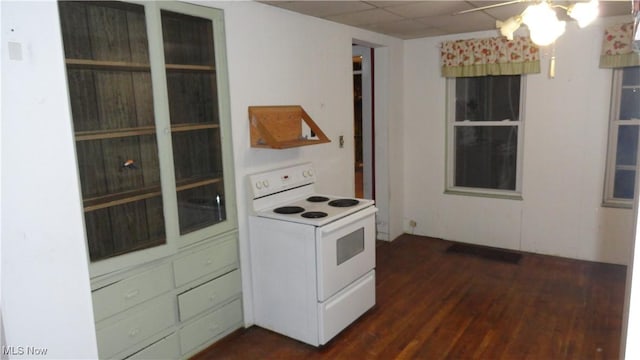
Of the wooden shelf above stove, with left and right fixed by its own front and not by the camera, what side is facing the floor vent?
left

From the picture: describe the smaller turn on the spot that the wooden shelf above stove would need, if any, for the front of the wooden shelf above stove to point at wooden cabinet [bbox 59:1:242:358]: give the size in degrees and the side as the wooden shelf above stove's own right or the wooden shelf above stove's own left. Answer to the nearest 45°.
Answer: approximately 90° to the wooden shelf above stove's own right

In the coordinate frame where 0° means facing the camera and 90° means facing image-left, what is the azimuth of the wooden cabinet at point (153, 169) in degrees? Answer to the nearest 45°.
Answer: approximately 315°

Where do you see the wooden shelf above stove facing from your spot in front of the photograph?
facing the viewer and to the right of the viewer

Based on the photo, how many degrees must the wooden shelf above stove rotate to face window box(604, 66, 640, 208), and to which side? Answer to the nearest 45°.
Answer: approximately 45° to its left

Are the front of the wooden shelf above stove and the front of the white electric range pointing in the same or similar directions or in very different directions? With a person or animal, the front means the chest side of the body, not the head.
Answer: same or similar directions

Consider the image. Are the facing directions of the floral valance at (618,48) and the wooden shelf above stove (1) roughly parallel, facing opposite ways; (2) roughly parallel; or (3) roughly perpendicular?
roughly perpendicular

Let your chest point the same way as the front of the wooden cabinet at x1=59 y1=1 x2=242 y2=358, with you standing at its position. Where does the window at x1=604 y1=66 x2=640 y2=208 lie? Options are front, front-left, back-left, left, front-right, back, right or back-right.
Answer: front-left

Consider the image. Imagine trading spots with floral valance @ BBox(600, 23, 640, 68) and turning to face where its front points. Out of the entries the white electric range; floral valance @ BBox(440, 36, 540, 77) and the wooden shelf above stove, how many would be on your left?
0

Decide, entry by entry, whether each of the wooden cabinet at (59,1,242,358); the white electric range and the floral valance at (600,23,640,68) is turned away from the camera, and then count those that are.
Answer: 0

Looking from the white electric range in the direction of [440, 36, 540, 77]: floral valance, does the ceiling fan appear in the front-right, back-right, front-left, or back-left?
front-right

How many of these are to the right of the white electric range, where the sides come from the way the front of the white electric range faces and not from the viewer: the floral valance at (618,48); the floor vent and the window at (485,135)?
0
